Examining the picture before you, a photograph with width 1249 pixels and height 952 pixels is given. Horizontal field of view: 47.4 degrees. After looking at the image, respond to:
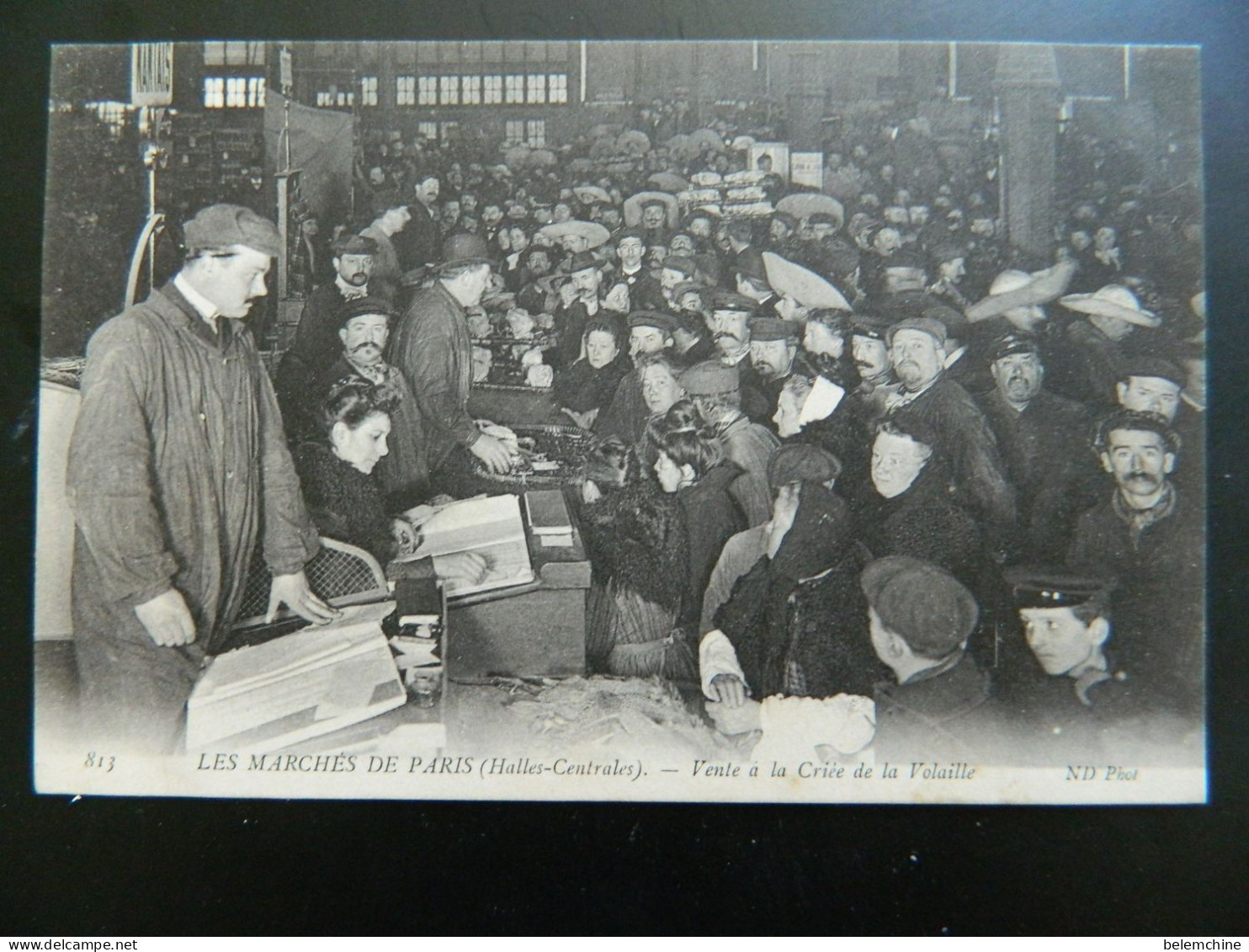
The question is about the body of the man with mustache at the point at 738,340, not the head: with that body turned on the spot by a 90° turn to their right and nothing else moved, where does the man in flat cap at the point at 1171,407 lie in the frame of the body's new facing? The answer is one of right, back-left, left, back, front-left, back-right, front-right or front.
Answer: back-right

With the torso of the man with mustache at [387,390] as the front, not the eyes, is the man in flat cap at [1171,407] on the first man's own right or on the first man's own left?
on the first man's own left

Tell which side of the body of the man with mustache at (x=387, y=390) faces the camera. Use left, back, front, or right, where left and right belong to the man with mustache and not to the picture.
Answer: front

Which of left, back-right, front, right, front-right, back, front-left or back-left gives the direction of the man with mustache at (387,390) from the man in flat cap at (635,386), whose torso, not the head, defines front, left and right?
front-right

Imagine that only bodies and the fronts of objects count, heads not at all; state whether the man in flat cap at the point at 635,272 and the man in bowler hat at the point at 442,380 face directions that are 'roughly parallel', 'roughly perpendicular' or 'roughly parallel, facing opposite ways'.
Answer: roughly perpendicular

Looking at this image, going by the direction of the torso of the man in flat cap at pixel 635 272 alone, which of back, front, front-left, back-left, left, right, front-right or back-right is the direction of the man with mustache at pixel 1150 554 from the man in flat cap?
front

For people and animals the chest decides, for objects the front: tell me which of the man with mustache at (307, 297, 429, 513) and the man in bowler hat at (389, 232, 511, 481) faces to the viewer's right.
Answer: the man in bowler hat

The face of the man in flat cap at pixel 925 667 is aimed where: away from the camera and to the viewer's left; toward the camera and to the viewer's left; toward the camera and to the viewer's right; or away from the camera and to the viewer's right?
away from the camera and to the viewer's left

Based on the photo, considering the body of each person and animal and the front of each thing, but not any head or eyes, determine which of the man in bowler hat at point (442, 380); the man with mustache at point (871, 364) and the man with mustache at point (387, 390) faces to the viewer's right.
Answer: the man in bowler hat

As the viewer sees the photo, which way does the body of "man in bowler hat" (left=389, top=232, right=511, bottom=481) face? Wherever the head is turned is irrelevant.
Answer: to the viewer's right
